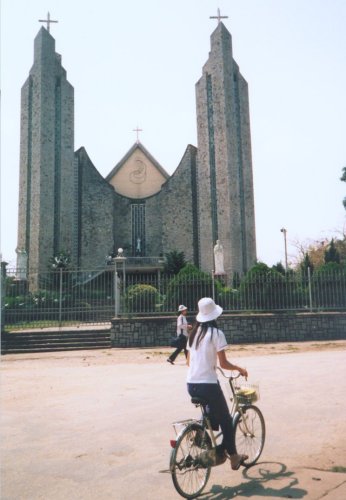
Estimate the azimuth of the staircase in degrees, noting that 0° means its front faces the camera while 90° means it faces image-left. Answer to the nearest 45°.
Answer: approximately 0°

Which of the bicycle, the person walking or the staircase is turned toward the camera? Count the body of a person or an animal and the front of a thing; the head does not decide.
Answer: the staircase

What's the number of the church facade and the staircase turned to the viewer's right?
0

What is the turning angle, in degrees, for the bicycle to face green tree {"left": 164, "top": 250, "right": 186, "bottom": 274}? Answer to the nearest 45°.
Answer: approximately 45° to its left

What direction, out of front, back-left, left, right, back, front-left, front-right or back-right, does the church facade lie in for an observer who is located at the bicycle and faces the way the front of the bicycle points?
front-left

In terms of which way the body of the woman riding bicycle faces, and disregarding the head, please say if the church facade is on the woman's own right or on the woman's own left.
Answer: on the woman's own left

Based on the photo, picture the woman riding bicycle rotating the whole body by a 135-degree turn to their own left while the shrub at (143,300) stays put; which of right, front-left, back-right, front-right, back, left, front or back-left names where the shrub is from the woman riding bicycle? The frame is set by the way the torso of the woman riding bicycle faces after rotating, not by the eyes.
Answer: right

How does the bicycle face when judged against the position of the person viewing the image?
facing away from the viewer and to the right of the viewer

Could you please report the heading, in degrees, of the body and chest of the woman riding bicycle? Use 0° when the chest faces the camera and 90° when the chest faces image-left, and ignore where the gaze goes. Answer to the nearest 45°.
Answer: approximately 225°

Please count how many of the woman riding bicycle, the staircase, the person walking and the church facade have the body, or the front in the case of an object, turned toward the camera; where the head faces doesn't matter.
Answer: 2
